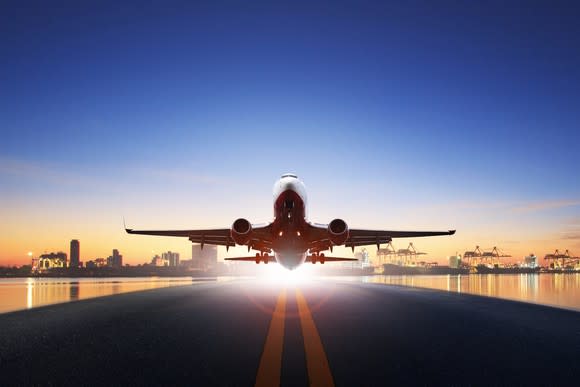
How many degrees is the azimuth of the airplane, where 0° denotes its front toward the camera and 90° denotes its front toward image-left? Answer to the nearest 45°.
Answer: approximately 0°
